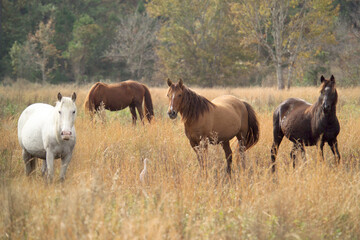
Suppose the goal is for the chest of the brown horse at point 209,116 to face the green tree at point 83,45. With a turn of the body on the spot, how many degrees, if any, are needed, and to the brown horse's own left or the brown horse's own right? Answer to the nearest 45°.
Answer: approximately 135° to the brown horse's own right

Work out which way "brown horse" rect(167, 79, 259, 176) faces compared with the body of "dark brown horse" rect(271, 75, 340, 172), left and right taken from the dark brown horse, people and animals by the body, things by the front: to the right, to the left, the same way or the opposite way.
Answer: to the right

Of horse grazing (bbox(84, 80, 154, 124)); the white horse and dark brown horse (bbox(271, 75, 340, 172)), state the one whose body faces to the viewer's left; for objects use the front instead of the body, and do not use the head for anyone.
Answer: the horse grazing

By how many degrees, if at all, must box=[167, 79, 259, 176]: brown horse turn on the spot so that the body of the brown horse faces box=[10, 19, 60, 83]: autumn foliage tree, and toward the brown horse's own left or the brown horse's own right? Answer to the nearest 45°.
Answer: approximately 90° to the brown horse's own right

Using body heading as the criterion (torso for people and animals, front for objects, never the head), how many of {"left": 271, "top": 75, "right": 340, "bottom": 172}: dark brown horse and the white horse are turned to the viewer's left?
0

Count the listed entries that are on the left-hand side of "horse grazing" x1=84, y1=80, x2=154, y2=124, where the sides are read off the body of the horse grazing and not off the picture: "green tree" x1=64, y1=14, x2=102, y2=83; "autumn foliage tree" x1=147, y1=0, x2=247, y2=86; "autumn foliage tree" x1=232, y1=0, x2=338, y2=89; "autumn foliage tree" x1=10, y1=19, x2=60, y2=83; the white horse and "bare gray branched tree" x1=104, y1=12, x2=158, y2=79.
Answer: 1

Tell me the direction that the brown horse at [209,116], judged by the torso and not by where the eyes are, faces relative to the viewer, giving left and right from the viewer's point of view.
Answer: facing the viewer and to the left of the viewer

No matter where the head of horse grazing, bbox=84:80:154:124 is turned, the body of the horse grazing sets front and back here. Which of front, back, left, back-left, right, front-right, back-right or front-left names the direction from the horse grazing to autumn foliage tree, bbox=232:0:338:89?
back-right

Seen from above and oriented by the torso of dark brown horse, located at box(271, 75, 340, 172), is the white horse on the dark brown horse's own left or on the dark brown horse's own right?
on the dark brown horse's own right

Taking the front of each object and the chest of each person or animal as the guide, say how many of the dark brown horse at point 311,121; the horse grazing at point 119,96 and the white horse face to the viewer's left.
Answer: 1

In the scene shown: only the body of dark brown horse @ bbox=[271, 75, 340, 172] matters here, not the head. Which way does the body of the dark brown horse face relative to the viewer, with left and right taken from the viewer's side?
facing the viewer and to the right of the viewer

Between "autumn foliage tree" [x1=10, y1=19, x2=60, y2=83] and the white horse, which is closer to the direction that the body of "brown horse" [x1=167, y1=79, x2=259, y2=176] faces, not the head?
the white horse

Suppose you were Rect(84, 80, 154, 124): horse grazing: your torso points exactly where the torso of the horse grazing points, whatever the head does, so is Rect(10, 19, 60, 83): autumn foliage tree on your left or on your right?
on your right

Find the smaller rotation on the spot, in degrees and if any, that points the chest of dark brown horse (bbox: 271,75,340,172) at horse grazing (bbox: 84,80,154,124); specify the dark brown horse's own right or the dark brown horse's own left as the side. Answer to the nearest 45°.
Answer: approximately 180°

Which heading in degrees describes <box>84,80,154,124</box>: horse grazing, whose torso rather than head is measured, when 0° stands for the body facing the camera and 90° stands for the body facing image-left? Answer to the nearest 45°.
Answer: approximately 90°
